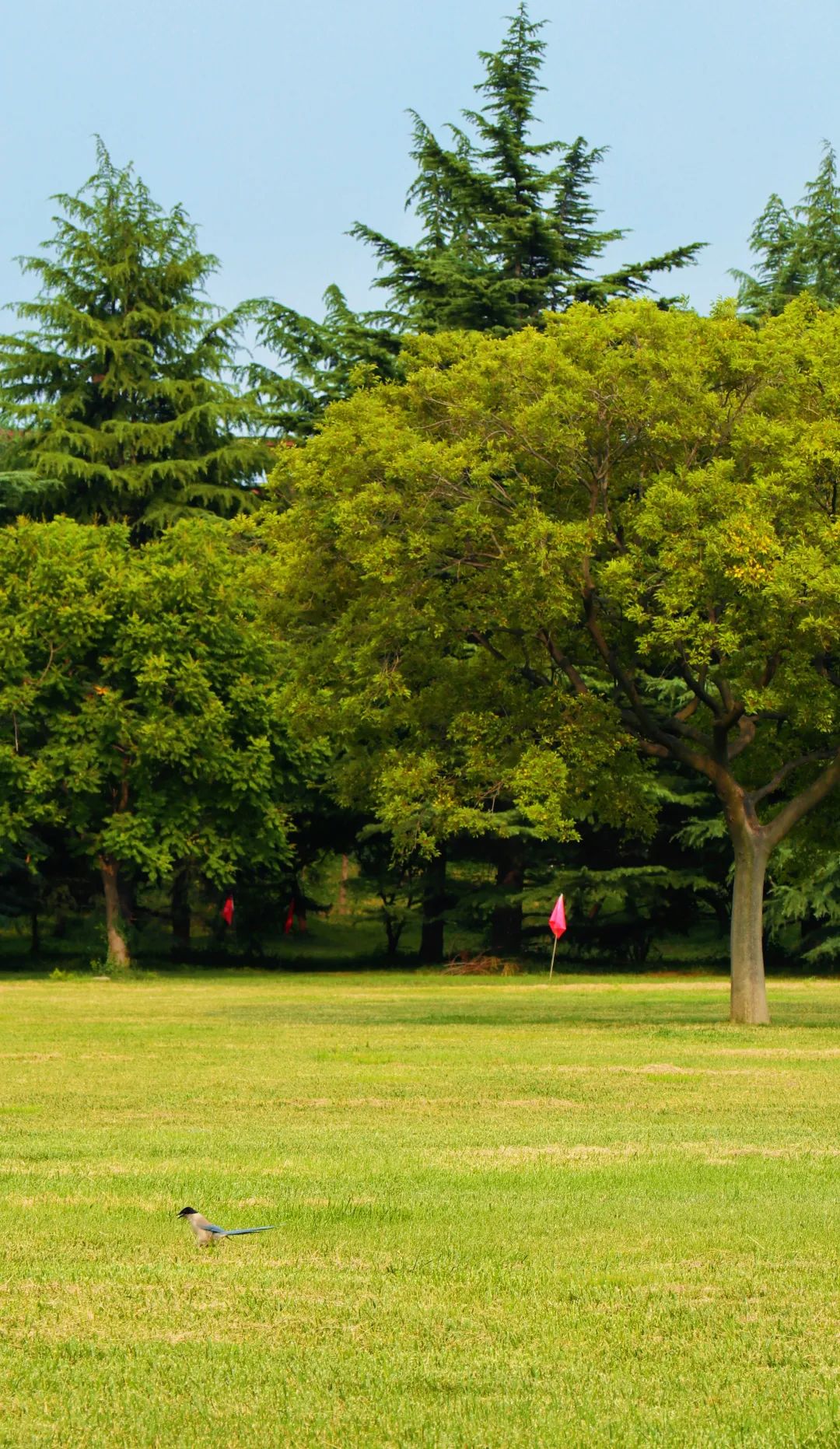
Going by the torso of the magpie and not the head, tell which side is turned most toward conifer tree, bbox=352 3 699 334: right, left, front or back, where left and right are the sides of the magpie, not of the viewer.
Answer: right

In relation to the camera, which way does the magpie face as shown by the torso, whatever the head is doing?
to the viewer's left

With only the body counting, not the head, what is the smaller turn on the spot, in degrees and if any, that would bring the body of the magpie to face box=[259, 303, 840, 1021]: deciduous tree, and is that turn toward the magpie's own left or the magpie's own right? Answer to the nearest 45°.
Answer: approximately 90° to the magpie's own right
